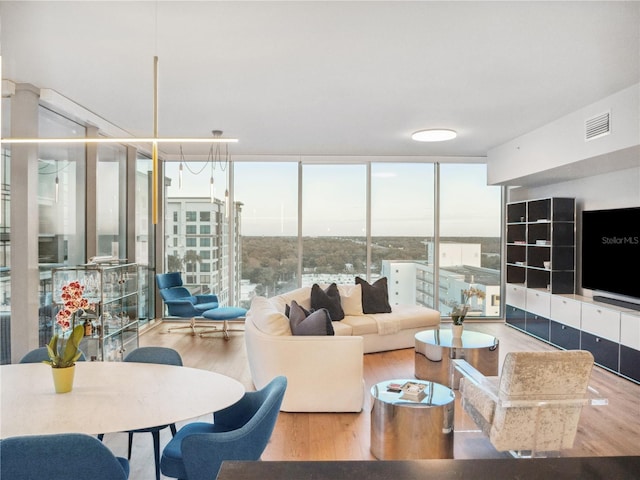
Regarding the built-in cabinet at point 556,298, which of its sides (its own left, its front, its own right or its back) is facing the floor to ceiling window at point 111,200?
front

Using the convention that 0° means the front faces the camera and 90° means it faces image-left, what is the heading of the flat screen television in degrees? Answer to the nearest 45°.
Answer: approximately 45°

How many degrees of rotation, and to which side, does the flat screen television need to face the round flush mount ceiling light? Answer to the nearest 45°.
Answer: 0° — it already faces it

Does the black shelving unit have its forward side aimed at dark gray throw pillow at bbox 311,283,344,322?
yes

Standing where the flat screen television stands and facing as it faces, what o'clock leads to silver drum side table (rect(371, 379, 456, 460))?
The silver drum side table is roughly at 11 o'clock from the flat screen television.

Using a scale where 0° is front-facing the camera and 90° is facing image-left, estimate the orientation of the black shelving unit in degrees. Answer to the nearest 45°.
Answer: approximately 45°

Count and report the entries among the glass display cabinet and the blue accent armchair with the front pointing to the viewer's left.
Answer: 0

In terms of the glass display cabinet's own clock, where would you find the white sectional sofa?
The white sectional sofa is roughly at 12 o'clock from the glass display cabinet.

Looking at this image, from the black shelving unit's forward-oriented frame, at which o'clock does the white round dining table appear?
The white round dining table is roughly at 11 o'clock from the black shelving unit.

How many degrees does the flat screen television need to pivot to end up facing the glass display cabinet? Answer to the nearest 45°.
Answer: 0° — it already faces it

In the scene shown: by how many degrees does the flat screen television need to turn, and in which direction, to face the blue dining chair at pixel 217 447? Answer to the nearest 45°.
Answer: approximately 45° to its left
